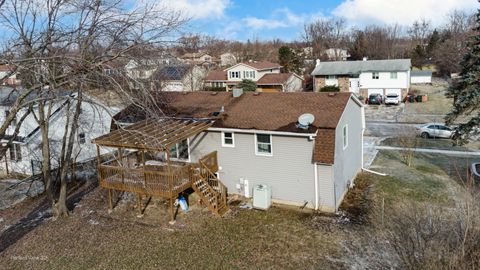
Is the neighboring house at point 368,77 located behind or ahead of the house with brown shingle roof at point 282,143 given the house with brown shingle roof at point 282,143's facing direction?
ahead

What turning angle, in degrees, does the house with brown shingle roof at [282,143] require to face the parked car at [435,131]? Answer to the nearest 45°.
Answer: approximately 45° to its right

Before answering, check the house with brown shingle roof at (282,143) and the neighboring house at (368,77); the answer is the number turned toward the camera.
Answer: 1

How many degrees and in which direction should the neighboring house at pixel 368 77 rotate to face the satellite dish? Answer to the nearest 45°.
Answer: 0° — it already faces it

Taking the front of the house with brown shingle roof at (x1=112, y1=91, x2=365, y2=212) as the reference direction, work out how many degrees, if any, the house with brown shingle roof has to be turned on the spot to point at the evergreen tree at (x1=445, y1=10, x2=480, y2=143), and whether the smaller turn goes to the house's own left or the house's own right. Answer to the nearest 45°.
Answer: approximately 90° to the house's own right

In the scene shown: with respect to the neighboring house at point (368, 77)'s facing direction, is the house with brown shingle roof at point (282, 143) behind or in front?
in front

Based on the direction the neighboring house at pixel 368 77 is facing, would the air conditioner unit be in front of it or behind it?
in front

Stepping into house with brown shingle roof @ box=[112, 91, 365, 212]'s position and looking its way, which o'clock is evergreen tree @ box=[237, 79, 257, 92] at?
The evergreen tree is roughly at 12 o'clock from the house with brown shingle roof.

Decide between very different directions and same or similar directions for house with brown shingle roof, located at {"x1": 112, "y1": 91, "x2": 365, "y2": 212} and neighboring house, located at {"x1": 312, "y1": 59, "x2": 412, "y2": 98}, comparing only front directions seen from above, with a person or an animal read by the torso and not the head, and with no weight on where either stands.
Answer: very different directions

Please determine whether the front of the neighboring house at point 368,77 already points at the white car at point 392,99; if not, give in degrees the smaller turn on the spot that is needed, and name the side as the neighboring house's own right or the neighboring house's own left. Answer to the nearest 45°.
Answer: approximately 45° to the neighboring house's own left

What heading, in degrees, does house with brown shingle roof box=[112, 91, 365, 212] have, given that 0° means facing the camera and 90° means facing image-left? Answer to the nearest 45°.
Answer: approximately 180°
